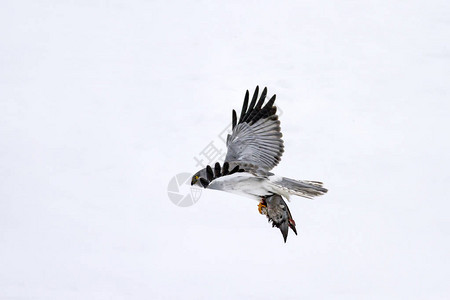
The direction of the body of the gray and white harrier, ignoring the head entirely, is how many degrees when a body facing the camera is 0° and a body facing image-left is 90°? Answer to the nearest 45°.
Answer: approximately 90°
